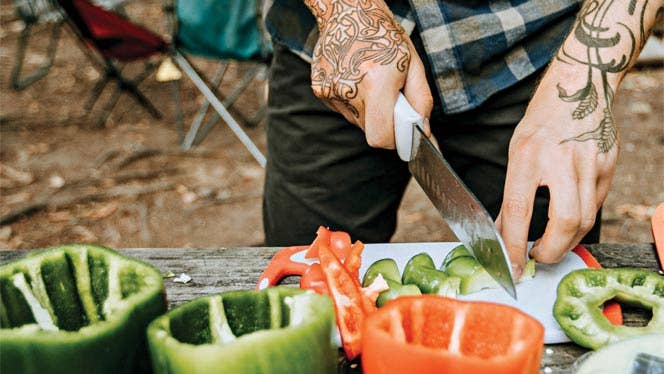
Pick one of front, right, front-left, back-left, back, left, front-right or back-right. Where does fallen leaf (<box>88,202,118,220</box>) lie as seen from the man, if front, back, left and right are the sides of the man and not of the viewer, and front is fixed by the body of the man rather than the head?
back-right

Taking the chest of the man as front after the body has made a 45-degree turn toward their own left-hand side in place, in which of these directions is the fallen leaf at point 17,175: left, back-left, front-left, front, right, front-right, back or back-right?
back

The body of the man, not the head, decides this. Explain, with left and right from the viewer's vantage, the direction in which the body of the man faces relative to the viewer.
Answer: facing the viewer
